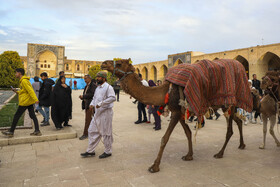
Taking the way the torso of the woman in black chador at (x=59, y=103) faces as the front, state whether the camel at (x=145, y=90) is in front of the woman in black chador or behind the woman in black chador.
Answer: in front

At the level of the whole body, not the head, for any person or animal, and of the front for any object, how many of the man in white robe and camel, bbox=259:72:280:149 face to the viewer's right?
0

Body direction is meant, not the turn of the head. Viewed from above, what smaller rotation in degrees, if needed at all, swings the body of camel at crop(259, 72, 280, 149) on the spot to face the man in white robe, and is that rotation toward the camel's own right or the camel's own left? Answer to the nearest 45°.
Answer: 0° — it already faces them

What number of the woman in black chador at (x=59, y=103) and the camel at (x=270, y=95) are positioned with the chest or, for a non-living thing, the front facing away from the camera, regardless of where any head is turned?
0

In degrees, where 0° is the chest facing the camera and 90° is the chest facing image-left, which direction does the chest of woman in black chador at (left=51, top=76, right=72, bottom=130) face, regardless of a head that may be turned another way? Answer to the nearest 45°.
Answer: approximately 315°

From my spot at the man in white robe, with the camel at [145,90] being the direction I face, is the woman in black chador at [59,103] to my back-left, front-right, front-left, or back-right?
back-left

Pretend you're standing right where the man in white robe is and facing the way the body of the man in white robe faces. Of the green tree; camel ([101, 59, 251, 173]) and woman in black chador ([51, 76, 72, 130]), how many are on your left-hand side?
1

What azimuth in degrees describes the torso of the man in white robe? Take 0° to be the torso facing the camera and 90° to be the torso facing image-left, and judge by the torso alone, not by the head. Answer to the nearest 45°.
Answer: approximately 45°

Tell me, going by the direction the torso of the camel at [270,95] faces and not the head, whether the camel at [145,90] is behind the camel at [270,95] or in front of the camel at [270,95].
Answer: in front

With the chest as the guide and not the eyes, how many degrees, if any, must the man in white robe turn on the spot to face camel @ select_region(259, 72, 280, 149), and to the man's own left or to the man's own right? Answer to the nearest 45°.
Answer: approximately 135° to the man's own left
